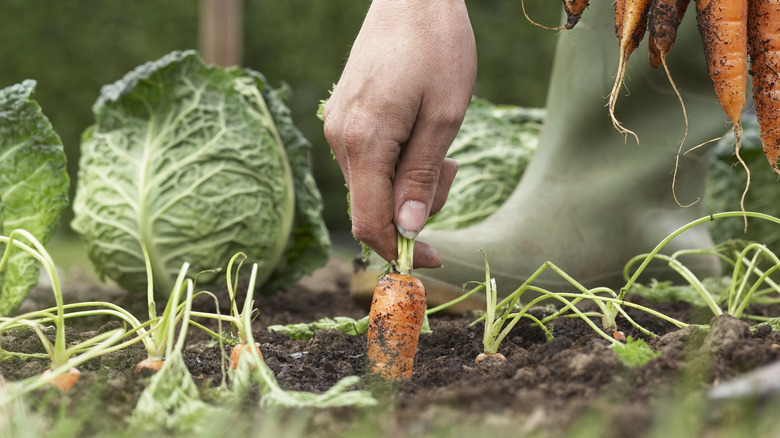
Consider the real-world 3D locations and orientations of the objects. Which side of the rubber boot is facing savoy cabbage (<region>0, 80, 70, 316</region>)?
front

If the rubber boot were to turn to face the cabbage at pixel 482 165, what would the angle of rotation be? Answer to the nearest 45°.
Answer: approximately 45° to its right

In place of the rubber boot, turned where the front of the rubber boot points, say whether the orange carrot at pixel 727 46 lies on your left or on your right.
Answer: on your left

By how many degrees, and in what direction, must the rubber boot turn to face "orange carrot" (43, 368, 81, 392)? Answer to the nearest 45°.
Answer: approximately 45° to its left

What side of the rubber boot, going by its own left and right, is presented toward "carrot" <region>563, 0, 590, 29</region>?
left

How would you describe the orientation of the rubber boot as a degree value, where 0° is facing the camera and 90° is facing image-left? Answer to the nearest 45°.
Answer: approximately 90°

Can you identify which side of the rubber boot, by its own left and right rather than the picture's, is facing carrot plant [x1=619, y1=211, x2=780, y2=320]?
left

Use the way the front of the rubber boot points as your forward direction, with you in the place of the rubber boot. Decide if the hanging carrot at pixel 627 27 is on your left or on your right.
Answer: on your left
